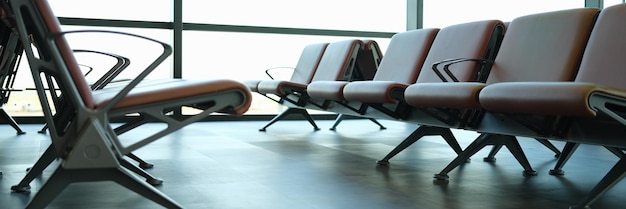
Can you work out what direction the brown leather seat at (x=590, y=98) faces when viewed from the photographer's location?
facing the viewer and to the left of the viewer

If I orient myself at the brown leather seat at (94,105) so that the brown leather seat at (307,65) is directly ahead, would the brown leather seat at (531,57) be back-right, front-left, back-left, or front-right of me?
front-right

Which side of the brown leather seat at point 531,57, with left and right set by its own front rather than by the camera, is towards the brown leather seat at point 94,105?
front

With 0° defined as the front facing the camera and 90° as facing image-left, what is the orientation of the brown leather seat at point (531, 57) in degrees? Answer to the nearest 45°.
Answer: approximately 45°

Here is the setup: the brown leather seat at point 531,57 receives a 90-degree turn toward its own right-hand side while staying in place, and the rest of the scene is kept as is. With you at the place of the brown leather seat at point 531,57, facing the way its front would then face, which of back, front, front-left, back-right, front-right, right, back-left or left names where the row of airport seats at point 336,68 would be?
front

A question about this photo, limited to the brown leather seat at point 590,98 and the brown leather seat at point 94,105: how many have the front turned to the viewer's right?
1

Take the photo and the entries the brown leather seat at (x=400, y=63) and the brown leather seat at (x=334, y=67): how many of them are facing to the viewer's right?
0

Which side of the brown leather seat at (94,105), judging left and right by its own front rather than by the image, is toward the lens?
right

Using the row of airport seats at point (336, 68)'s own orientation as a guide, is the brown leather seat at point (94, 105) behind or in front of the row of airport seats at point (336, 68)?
in front

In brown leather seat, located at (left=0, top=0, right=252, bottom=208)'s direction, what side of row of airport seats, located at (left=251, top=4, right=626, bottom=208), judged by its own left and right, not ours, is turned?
front

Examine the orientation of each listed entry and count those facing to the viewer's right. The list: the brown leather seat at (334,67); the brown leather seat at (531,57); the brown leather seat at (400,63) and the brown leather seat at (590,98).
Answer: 0

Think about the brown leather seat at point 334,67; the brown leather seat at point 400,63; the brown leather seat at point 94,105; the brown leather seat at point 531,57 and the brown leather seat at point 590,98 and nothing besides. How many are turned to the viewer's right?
1

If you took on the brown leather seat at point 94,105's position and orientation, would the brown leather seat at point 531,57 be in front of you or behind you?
in front
